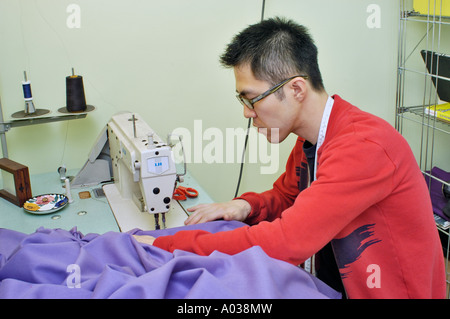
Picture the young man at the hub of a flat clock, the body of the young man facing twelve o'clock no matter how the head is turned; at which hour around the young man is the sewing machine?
The sewing machine is roughly at 1 o'clock from the young man.

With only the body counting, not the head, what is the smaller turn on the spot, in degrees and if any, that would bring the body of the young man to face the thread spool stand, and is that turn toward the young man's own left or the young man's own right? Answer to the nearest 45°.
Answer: approximately 45° to the young man's own right

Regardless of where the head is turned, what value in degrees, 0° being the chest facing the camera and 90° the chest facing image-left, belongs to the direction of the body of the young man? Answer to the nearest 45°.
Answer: approximately 90°

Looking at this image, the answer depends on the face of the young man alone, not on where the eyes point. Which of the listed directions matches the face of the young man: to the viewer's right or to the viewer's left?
to the viewer's left

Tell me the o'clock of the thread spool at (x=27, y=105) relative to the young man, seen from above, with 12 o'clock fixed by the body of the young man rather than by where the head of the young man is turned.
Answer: The thread spool is roughly at 1 o'clock from the young man.
